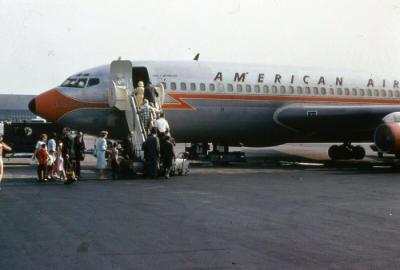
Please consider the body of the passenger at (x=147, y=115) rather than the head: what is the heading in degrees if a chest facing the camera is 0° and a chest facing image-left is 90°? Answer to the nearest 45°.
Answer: approximately 180°

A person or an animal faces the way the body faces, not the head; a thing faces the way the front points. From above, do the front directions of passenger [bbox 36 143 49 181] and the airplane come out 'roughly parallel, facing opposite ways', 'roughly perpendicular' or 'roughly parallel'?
roughly perpendicular

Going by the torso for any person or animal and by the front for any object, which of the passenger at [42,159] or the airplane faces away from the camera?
the passenger

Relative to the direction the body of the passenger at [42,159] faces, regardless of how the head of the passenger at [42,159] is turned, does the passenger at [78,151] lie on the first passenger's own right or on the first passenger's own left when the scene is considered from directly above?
on the first passenger's own right

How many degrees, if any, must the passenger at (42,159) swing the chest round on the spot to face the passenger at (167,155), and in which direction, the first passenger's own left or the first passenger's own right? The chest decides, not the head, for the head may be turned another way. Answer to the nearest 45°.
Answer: approximately 90° to the first passenger's own right

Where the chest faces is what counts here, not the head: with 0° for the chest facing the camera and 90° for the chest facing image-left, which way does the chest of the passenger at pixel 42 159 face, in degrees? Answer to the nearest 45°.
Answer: approximately 180°

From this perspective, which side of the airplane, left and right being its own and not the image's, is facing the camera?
left
